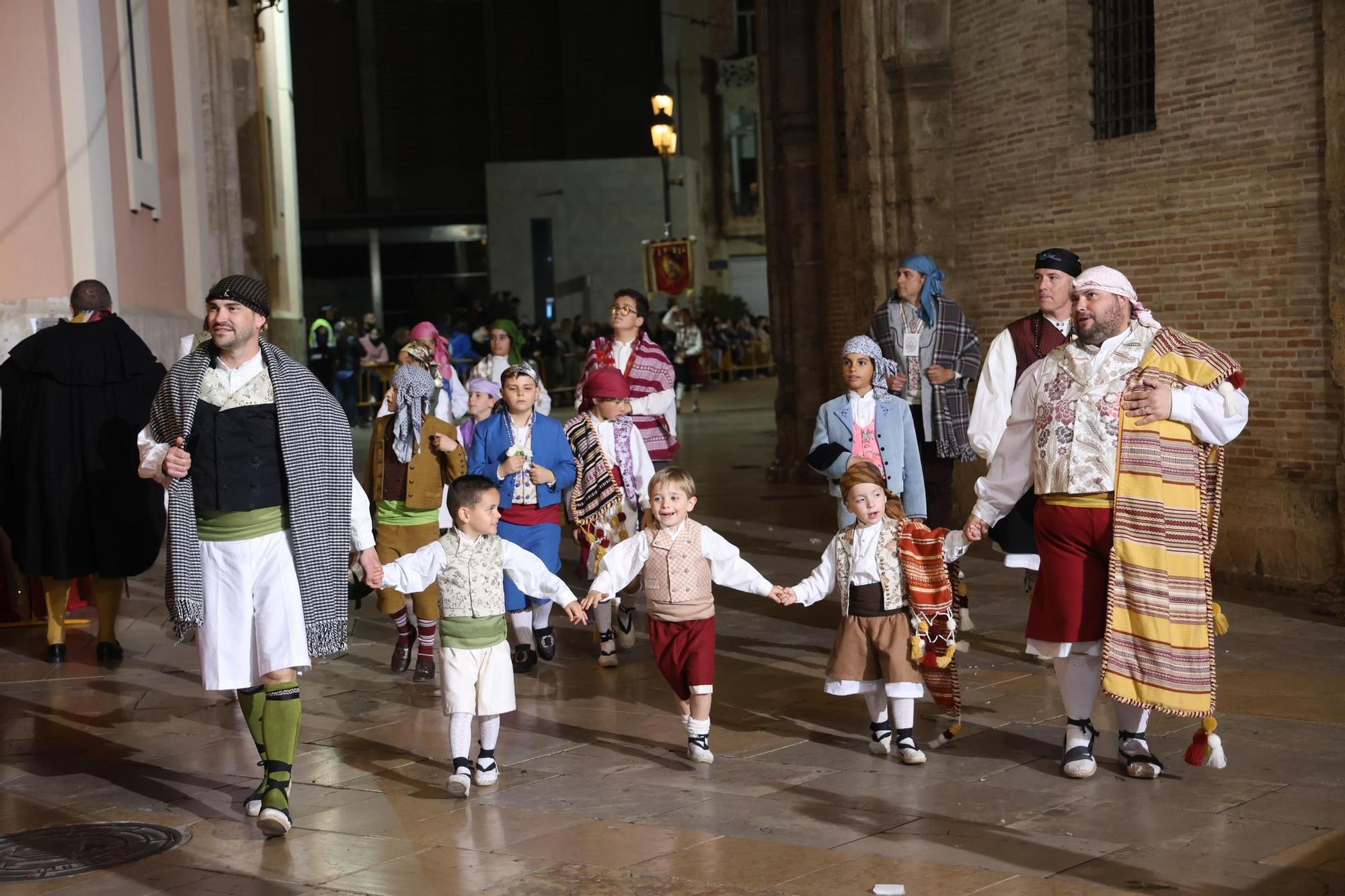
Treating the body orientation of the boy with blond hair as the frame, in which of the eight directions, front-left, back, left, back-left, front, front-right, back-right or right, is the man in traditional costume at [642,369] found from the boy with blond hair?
back

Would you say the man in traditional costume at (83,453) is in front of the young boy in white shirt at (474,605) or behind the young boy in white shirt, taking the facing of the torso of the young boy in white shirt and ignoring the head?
behind

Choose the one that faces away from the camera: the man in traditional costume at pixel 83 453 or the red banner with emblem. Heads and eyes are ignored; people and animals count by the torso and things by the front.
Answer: the man in traditional costume

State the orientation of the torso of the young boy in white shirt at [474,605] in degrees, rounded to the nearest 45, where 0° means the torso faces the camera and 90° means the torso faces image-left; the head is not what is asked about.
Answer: approximately 0°

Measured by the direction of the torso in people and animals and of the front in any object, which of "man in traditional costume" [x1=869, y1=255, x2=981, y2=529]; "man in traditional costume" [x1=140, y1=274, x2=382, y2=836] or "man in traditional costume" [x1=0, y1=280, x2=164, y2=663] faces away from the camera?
"man in traditional costume" [x1=0, y1=280, x2=164, y2=663]

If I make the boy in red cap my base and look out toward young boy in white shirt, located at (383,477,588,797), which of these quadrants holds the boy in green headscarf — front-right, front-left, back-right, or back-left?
back-right

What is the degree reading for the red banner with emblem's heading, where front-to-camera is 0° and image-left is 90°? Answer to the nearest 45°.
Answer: approximately 0°

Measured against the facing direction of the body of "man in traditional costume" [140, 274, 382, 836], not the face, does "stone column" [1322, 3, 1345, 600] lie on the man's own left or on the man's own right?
on the man's own left

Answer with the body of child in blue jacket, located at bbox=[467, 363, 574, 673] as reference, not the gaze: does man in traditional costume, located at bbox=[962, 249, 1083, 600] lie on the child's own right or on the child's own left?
on the child's own left

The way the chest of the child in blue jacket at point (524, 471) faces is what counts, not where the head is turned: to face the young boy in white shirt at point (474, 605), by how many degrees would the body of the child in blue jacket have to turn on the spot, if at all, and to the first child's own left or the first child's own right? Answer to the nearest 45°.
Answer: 0° — they already face them
